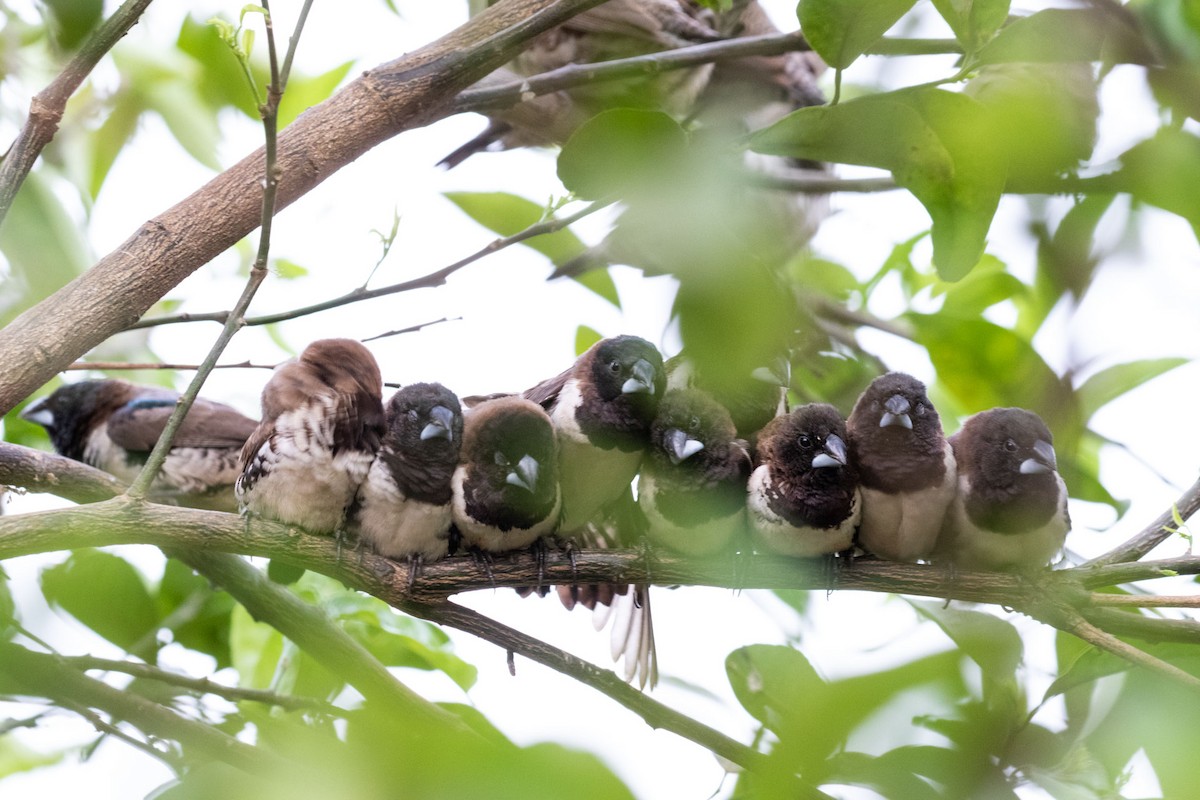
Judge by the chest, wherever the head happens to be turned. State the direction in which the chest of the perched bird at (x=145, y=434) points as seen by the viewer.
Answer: to the viewer's left

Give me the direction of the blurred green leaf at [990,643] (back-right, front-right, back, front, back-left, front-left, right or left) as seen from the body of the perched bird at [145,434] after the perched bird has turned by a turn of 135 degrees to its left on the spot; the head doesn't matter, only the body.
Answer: front-left

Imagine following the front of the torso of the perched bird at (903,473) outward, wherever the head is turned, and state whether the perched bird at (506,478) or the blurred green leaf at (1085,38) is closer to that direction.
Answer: the blurred green leaf

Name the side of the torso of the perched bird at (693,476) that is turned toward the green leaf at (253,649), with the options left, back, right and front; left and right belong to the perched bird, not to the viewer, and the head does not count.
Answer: right

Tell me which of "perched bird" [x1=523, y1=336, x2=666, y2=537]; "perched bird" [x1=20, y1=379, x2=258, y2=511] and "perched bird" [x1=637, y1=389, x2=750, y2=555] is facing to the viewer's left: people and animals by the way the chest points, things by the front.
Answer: "perched bird" [x1=20, y1=379, x2=258, y2=511]

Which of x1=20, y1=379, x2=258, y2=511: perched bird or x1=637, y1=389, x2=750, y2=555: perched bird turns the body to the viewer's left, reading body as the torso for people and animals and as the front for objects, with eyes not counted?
x1=20, y1=379, x2=258, y2=511: perched bird

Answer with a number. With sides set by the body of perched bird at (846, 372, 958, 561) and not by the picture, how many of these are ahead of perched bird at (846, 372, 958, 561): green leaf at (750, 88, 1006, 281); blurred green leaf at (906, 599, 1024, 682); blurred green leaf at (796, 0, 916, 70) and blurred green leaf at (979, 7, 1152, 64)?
4

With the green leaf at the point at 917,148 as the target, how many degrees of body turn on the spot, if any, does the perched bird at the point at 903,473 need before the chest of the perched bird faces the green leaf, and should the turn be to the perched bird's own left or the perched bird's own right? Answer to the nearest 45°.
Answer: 0° — it already faces it
